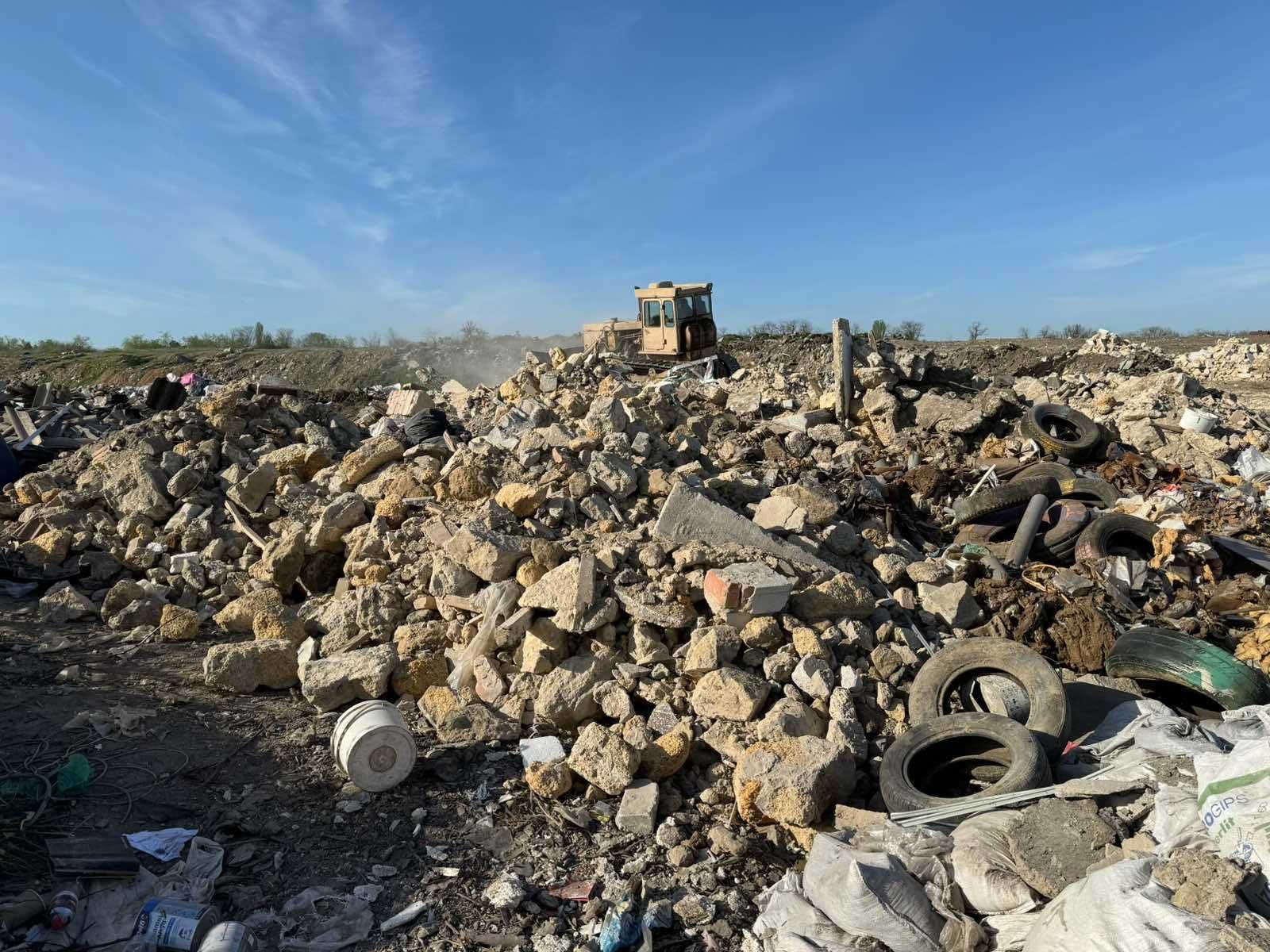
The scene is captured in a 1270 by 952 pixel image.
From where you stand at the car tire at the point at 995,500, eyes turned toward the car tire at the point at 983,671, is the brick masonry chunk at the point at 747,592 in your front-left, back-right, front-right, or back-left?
front-right

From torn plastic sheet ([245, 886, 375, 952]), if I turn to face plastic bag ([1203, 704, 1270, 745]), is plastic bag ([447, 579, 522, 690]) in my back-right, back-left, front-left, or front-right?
front-left

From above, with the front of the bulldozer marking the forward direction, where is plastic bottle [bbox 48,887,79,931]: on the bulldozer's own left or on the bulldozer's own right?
on the bulldozer's own left

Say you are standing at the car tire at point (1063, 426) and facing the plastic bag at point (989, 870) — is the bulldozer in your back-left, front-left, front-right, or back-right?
back-right

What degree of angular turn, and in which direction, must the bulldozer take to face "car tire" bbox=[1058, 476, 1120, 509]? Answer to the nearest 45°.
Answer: approximately 180°

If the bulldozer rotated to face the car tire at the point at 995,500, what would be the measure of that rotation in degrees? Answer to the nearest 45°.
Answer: approximately 135° to its left

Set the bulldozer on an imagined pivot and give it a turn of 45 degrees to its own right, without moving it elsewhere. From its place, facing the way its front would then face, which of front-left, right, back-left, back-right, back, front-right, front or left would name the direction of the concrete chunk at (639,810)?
back

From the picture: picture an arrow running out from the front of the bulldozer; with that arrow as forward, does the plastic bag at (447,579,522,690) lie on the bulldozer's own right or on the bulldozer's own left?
on the bulldozer's own left

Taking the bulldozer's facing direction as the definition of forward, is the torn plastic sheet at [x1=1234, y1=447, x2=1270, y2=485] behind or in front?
behind

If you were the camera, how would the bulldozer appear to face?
facing away from the viewer and to the left of the viewer

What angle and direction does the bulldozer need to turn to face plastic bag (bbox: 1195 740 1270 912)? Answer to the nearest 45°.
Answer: approximately 135° to its left

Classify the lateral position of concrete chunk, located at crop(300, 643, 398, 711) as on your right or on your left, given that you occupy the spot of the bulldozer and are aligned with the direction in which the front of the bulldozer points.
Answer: on your left

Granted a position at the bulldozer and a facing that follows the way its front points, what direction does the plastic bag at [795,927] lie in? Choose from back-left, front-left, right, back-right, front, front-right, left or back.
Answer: back-left
